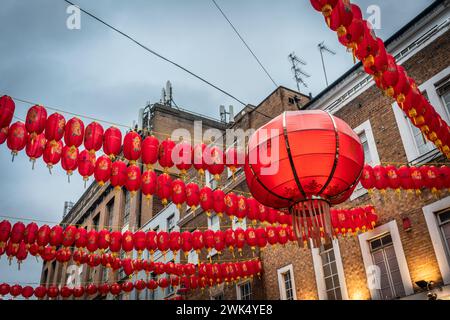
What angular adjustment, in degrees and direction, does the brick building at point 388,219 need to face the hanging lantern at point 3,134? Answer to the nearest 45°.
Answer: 0° — it already faces it

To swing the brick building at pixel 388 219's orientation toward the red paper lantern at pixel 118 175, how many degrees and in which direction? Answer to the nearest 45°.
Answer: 0° — it already faces it

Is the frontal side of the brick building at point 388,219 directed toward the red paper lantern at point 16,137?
yes

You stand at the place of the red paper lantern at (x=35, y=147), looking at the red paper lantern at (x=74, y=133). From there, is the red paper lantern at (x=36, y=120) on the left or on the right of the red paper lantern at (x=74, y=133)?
right

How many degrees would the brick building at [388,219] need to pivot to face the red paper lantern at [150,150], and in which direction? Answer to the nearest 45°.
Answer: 0° — it already faces it

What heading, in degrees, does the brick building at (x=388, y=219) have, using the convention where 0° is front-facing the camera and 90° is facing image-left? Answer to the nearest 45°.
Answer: approximately 45°

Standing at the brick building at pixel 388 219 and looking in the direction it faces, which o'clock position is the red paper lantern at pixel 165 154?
The red paper lantern is roughly at 12 o'clock from the brick building.
